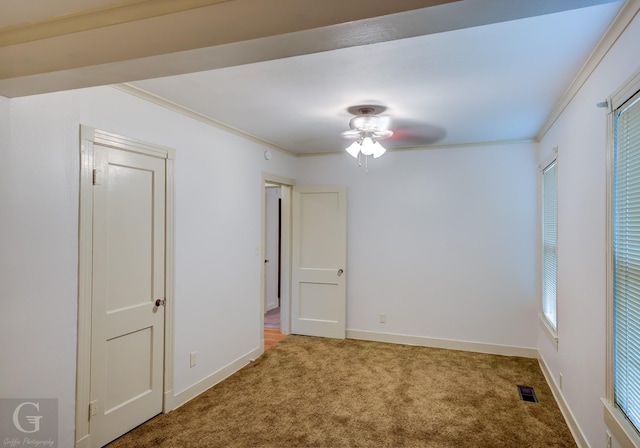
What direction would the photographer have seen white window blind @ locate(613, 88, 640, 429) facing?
facing to the left of the viewer

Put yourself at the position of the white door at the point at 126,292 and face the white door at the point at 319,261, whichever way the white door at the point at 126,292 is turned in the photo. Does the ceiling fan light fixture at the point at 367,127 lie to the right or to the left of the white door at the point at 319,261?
right

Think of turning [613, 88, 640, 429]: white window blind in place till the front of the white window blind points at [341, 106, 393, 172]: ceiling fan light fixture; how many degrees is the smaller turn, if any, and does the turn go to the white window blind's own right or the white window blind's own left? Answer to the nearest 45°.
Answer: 0° — it already faces it

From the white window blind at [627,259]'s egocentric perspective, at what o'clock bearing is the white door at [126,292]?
The white door is roughly at 11 o'clock from the white window blind.
